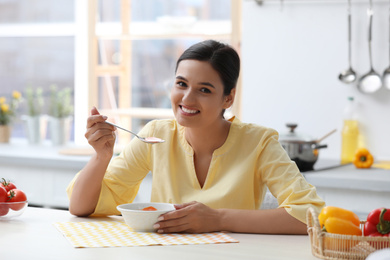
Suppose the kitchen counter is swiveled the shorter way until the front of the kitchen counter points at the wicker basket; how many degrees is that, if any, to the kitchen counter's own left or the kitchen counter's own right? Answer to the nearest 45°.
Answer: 0° — it already faces it

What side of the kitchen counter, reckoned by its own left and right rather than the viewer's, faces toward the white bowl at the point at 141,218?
front

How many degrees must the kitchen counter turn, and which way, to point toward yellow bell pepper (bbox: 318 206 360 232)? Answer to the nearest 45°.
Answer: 0° — it already faces it

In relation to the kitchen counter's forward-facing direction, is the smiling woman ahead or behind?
ahead

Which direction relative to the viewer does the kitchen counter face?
toward the camera

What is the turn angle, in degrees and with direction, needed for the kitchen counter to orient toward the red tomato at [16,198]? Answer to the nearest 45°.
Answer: approximately 45° to its right

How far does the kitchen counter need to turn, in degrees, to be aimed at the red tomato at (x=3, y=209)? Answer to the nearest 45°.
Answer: approximately 45° to its right

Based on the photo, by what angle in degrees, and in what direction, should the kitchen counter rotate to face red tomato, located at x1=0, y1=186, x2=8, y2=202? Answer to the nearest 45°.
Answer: approximately 45° to its right

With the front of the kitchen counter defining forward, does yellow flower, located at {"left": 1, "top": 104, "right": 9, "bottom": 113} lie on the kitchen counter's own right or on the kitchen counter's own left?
on the kitchen counter's own right
